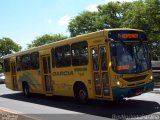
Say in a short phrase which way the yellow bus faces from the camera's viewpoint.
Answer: facing the viewer and to the right of the viewer
